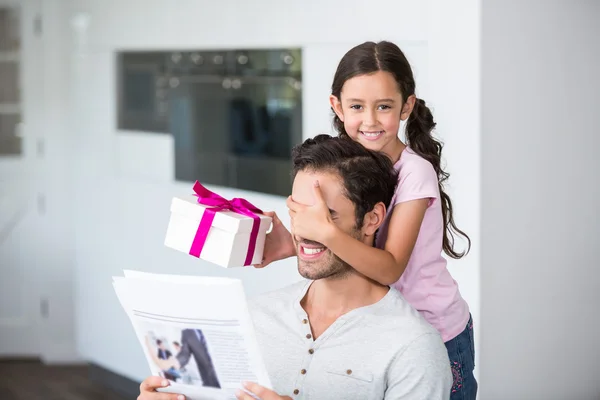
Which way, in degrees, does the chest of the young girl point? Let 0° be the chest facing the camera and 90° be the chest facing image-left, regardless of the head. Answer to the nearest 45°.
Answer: approximately 45°

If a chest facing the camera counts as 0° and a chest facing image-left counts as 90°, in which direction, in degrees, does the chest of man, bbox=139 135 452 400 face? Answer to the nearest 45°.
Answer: approximately 45°
